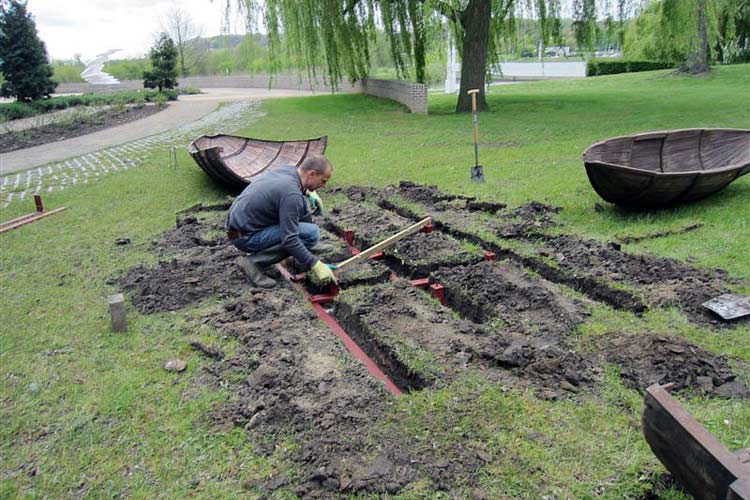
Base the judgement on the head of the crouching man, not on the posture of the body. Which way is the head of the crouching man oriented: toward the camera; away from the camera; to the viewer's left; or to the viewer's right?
to the viewer's right

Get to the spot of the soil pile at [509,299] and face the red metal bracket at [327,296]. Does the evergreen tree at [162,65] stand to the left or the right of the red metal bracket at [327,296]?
right

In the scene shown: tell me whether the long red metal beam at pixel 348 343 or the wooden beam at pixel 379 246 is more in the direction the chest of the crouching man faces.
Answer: the wooden beam

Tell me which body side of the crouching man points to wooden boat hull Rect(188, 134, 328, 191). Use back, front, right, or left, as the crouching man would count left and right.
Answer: left

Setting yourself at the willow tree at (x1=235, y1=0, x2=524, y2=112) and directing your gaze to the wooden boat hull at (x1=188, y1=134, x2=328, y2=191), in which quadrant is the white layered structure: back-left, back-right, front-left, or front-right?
back-right

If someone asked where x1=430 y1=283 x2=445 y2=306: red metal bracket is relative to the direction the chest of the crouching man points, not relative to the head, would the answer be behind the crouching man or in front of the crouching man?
in front

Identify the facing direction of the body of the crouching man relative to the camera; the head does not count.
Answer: to the viewer's right
